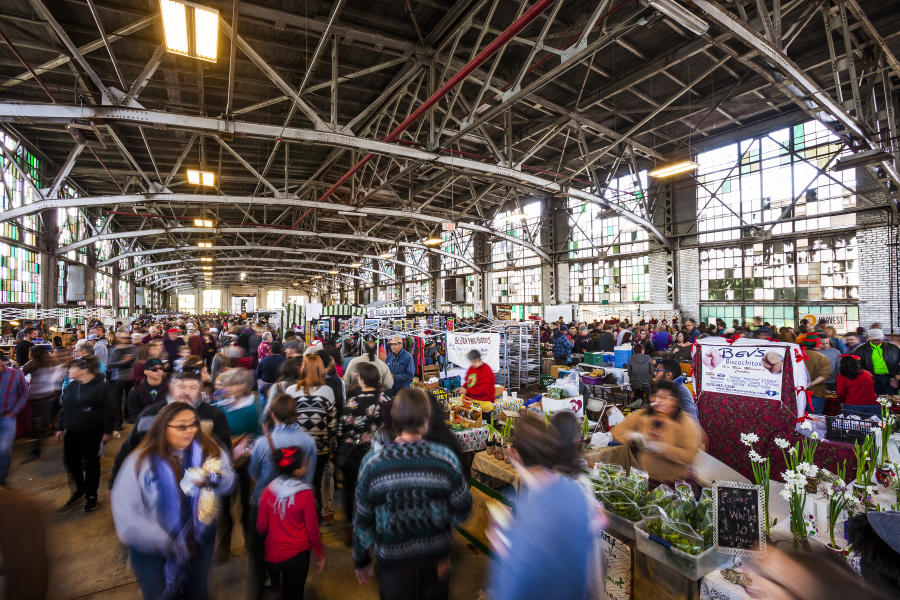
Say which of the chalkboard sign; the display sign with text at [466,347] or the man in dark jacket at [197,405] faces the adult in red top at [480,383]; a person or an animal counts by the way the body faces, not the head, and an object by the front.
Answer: the display sign with text

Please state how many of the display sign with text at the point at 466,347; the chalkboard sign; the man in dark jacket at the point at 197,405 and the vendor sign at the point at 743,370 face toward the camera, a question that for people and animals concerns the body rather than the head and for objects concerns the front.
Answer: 4

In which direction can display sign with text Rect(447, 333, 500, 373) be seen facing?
toward the camera

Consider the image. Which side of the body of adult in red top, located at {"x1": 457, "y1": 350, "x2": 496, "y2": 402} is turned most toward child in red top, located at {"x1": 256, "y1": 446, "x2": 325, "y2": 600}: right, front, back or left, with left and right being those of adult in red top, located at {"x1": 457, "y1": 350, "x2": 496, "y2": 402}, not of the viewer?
front

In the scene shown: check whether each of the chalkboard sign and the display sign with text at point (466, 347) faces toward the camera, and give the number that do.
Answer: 2

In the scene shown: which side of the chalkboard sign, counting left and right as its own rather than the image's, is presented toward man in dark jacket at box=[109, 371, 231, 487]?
right

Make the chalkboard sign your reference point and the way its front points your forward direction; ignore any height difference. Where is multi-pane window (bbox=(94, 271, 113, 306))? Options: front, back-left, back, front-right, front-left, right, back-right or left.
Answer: right

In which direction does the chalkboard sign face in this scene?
toward the camera

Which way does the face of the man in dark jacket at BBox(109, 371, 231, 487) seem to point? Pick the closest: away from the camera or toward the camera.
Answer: toward the camera

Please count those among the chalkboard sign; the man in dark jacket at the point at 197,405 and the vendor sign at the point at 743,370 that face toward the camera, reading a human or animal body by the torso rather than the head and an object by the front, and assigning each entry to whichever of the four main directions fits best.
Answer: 3
